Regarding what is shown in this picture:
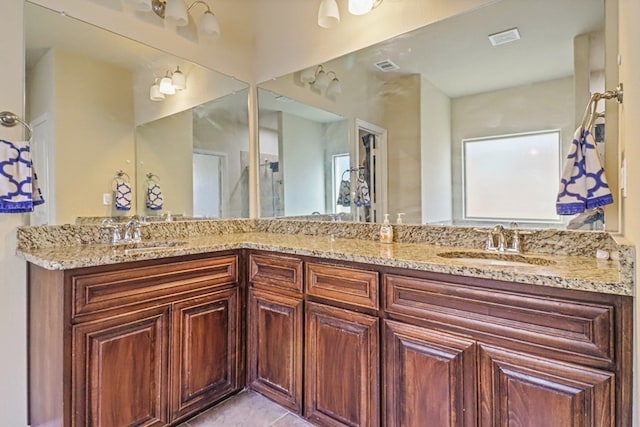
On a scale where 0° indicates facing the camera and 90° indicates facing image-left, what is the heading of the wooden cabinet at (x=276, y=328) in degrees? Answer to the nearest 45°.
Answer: approximately 45°

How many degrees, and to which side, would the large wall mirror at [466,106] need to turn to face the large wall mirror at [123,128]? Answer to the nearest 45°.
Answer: approximately 45° to its right

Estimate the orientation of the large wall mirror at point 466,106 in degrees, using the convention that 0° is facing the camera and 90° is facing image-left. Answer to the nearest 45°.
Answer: approximately 45°

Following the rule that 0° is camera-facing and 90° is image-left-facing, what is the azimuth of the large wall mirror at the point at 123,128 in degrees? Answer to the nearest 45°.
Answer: approximately 315°

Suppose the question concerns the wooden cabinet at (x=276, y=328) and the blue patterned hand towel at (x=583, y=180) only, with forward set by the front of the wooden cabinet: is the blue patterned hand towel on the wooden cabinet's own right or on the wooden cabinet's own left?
on the wooden cabinet's own left
